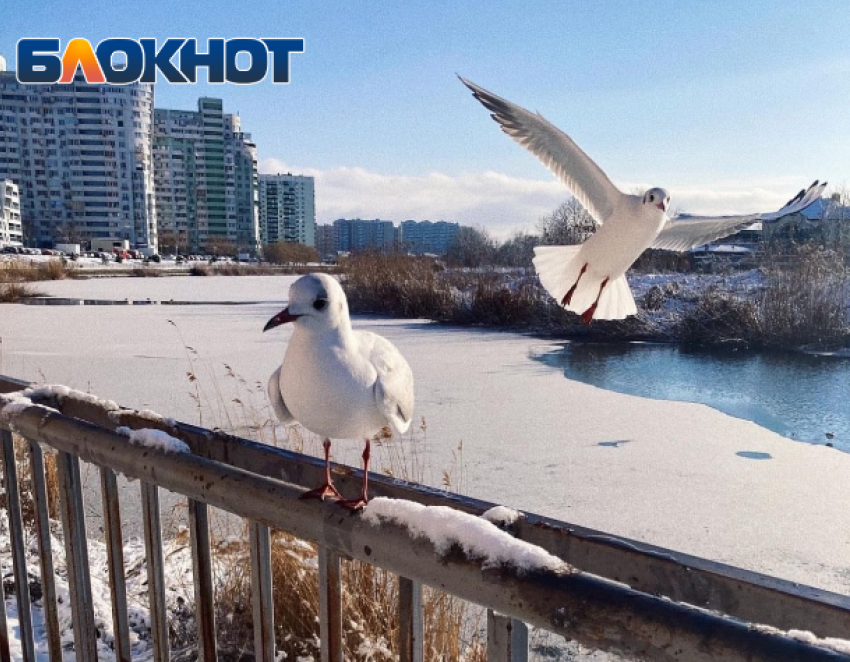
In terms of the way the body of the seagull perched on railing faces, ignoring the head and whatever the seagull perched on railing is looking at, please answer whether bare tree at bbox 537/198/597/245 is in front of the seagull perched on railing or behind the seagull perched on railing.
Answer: behind

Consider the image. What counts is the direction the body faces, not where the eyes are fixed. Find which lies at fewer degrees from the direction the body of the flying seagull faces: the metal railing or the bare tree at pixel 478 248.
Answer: the metal railing

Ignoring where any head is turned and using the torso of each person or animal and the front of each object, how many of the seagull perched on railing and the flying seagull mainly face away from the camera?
0

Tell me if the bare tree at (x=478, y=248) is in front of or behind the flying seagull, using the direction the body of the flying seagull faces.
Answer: behind

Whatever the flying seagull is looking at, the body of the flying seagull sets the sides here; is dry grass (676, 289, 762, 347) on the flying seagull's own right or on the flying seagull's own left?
on the flying seagull's own left

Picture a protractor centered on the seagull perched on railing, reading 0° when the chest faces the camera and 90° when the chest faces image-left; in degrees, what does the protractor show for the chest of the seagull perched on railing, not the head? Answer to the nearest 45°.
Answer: approximately 45°

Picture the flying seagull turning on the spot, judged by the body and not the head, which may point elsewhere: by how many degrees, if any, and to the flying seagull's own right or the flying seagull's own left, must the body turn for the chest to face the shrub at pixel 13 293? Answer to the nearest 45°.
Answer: approximately 180°

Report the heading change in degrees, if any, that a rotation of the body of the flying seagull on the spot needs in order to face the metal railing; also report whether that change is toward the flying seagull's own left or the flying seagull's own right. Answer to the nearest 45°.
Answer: approximately 45° to the flying seagull's own right
